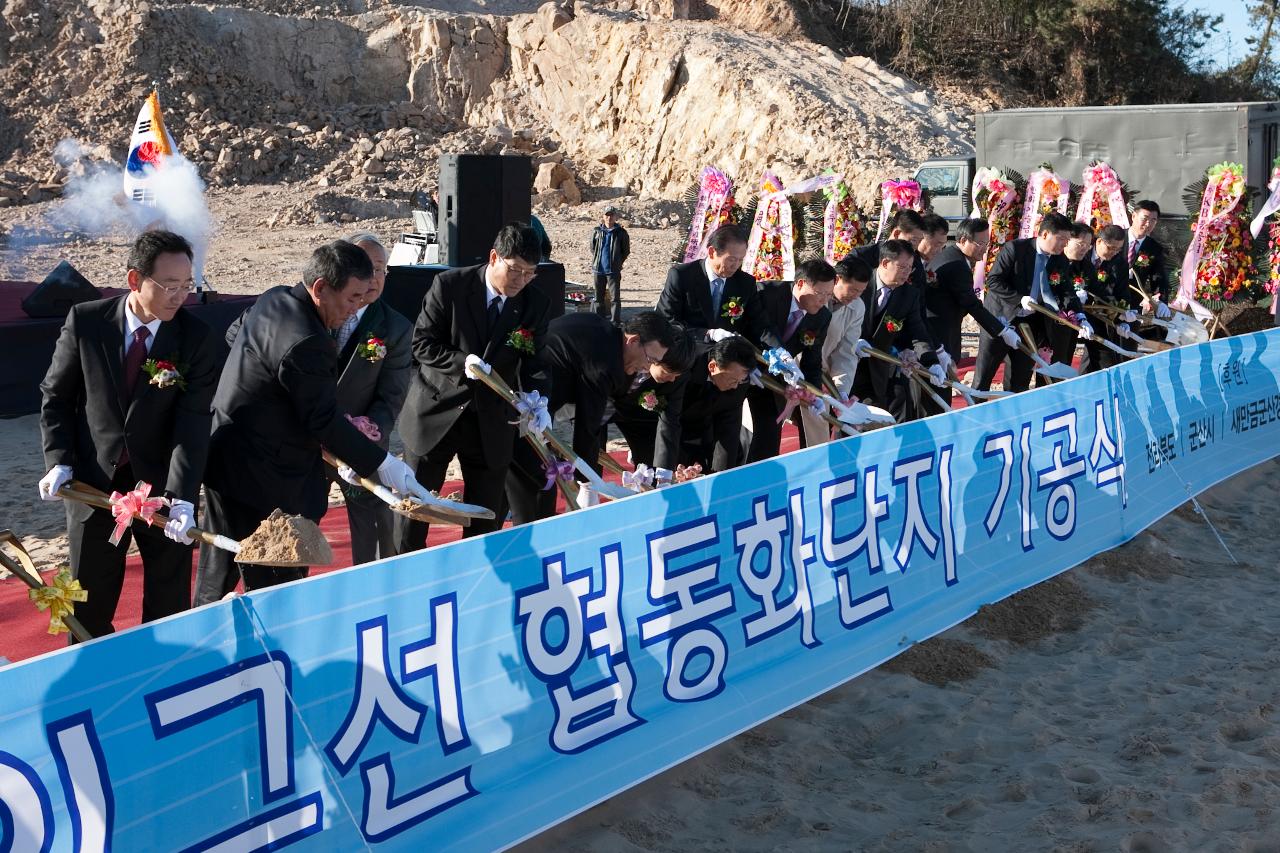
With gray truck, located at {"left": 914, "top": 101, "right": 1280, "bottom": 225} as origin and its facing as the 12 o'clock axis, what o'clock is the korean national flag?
The korean national flag is roughly at 11 o'clock from the gray truck.

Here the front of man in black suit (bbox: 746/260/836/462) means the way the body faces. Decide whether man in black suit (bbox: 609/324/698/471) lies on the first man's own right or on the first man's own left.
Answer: on the first man's own right

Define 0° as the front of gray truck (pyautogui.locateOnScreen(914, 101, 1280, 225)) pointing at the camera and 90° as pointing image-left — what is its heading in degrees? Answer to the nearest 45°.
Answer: approximately 90°

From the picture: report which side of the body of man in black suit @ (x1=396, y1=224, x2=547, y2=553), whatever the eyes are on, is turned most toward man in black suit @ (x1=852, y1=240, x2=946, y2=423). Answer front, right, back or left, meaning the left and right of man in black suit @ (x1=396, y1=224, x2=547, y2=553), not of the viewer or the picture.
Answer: left

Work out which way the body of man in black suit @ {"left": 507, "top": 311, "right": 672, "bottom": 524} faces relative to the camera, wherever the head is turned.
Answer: to the viewer's right

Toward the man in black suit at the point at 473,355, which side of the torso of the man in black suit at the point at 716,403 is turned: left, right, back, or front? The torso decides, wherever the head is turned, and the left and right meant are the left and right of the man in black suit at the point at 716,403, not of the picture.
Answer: right

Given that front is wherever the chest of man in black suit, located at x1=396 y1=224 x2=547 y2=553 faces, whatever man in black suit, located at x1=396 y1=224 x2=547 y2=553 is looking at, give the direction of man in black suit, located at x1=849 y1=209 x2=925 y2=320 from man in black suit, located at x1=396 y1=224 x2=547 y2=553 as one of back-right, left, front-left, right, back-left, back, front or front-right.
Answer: left

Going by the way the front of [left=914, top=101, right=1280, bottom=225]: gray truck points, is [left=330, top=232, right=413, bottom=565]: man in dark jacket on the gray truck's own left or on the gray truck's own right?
on the gray truck's own left

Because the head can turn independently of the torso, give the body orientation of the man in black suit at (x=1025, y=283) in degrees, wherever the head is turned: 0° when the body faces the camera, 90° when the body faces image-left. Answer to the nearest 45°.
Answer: approximately 315°
